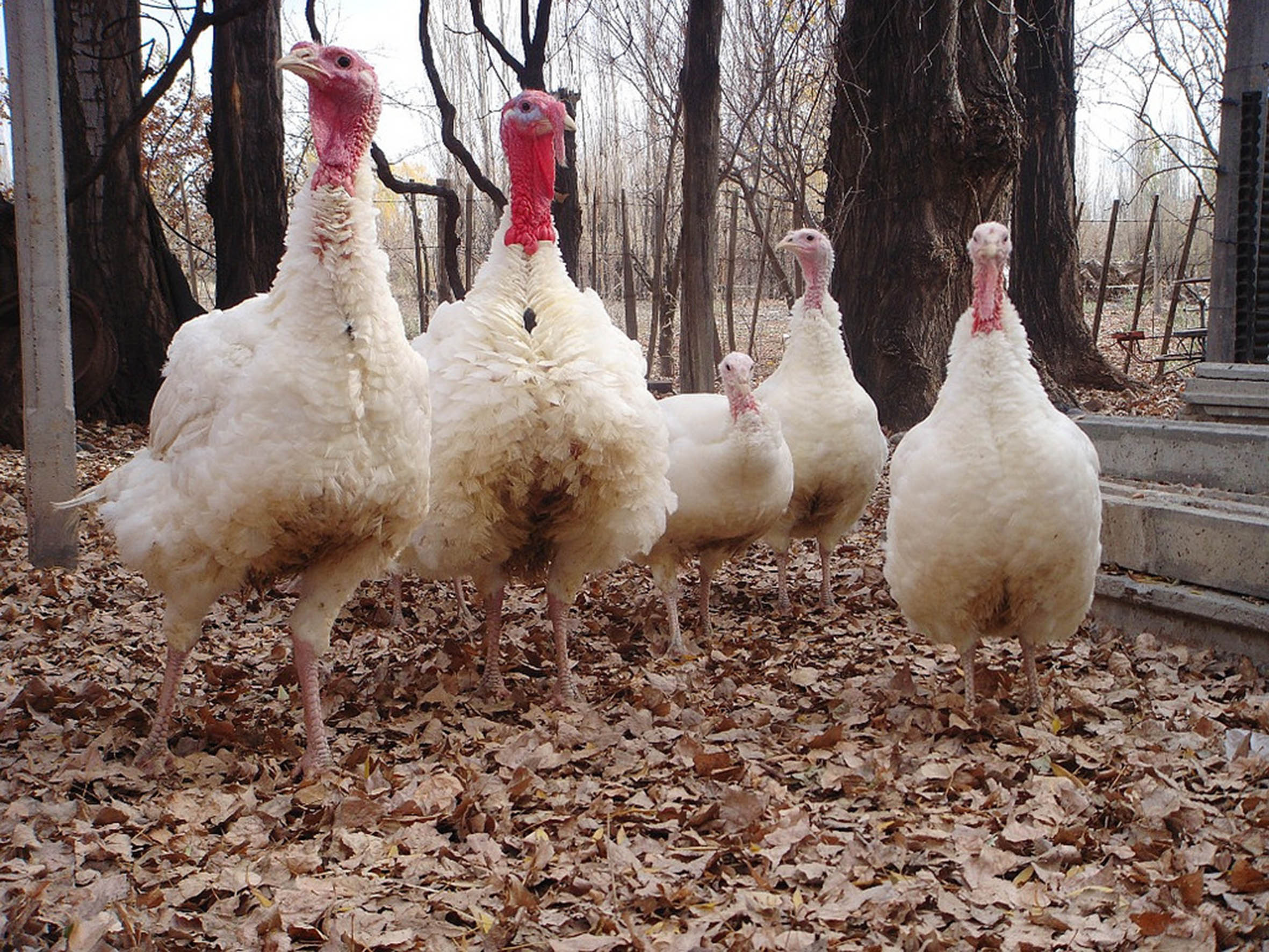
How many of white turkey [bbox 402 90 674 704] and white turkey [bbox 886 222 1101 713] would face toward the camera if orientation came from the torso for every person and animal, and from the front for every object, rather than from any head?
2

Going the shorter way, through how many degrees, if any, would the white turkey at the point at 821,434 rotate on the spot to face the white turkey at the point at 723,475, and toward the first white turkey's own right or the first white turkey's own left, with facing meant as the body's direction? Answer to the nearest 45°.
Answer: approximately 45° to the first white turkey's own right

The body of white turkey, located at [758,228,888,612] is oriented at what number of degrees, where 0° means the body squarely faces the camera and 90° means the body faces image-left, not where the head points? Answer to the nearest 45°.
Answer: approximately 0°

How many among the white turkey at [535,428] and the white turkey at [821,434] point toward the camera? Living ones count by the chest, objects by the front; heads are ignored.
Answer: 2

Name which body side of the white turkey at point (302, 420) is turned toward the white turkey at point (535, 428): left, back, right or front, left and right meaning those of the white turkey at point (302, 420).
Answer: left

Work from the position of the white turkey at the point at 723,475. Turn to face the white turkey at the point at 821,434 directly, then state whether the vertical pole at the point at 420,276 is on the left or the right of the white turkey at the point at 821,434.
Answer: left

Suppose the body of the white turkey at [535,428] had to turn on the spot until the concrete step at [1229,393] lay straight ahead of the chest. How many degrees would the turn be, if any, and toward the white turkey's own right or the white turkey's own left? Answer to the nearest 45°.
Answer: approximately 135° to the white turkey's own left
